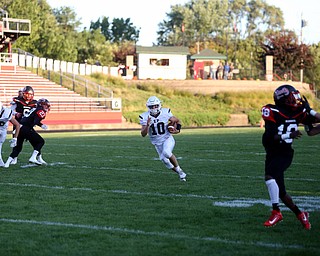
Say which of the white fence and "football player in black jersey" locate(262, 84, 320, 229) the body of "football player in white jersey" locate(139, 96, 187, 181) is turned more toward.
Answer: the football player in black jersey

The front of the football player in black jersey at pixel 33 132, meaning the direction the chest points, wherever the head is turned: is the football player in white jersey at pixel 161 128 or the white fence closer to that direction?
the football player in white jersey

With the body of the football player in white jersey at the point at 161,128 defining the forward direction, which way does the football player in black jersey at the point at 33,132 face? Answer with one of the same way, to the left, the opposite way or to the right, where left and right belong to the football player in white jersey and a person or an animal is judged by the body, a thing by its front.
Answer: to the left

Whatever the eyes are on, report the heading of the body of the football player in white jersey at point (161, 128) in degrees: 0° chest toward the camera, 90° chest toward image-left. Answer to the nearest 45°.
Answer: approximately 0°

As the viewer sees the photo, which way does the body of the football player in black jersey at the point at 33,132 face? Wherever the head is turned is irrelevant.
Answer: to the viewer's right

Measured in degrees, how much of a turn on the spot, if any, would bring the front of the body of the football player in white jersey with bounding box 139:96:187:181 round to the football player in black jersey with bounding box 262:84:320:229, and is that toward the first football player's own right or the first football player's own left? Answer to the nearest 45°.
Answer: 0° — they already face them

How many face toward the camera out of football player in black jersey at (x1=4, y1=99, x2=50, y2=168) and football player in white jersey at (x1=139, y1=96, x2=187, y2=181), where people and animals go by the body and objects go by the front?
1

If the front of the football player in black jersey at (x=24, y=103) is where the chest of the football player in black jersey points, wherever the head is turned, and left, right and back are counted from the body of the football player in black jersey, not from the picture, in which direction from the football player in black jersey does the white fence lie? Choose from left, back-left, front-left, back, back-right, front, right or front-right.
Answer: back-left
